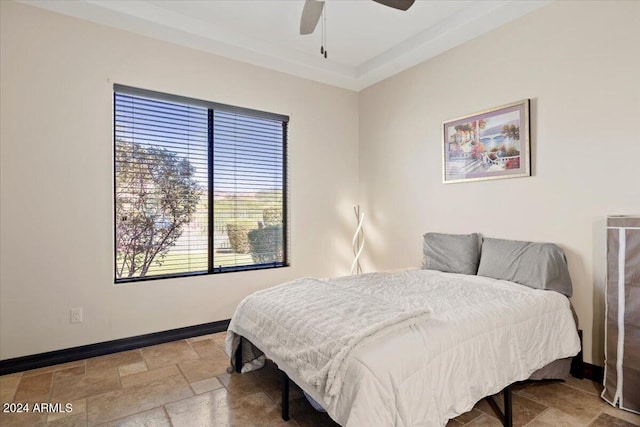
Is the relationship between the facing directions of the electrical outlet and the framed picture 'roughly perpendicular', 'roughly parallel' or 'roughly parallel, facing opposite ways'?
roughly perpendicular

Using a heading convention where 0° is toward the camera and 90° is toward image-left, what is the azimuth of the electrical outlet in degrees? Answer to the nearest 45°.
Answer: approximately 0°

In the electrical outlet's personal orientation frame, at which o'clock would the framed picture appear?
The framed picture is roughly at 10 o'clock from the electrical outlet.

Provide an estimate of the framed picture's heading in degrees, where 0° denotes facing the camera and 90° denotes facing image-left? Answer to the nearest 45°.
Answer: approximately 45°
